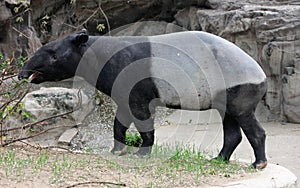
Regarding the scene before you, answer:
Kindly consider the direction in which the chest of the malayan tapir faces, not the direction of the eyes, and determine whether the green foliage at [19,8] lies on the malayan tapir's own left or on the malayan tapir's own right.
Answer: on the malayan tapir's own right

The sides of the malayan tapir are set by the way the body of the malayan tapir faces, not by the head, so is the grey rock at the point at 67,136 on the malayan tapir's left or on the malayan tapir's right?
on the malayan tapir's right

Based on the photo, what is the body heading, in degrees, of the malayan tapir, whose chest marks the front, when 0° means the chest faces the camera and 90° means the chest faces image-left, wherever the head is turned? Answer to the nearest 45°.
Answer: approximately 90°

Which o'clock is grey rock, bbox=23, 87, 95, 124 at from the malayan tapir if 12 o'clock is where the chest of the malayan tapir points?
The grey rock is roughly at 2 o'clock from the malayan tapir.
